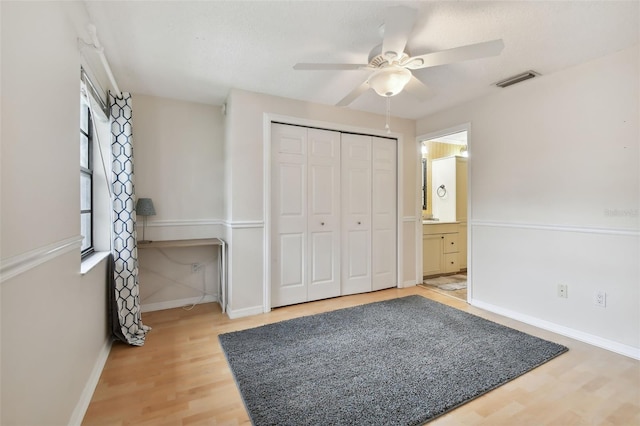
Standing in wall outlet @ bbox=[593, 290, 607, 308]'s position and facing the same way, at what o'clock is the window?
The window is roughly at 12 o'clock from the wall outlet.

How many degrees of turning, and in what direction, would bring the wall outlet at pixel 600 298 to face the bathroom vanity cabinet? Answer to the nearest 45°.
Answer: approximately 90° to its right

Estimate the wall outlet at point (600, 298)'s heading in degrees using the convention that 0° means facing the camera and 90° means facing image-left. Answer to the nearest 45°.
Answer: approximately 45°

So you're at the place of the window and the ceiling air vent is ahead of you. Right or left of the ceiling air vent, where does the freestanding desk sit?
left

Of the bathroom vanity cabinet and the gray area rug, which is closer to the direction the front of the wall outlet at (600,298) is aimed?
the gray area rug

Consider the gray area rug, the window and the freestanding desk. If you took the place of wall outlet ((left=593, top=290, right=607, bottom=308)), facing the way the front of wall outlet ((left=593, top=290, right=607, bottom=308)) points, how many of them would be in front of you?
3

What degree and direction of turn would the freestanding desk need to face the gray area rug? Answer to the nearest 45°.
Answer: approximately 45° to its left

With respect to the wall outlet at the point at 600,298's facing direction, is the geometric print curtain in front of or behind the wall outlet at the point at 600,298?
in front

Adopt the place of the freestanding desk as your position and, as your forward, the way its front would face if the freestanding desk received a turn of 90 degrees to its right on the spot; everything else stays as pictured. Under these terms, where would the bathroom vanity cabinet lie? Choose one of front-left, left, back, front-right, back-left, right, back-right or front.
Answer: back

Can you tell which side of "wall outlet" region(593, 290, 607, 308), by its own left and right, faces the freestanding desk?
front

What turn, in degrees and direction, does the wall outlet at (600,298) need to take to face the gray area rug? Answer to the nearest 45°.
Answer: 0° — it already faces it

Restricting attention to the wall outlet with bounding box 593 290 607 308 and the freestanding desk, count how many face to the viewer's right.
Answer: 0

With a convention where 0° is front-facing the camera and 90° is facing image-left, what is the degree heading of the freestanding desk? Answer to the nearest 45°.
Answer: approximately 0°
